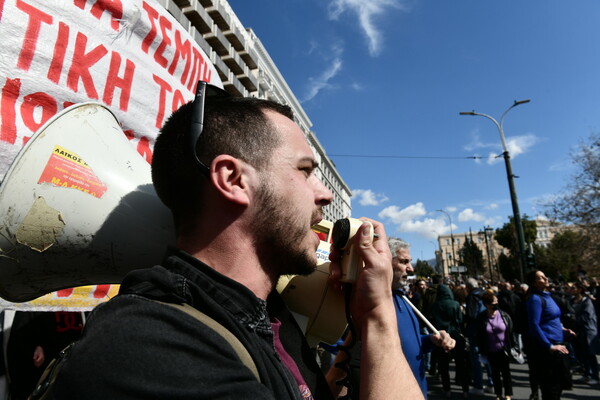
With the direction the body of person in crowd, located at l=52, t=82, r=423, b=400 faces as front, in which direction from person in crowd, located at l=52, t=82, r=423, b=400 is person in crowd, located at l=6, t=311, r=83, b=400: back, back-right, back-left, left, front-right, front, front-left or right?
back-left

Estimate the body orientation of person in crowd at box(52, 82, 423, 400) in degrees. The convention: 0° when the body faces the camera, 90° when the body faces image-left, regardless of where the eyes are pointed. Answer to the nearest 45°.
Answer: approximately 270°

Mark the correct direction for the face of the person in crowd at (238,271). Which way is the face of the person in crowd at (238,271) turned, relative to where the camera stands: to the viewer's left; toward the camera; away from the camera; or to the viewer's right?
to the viewer's right
